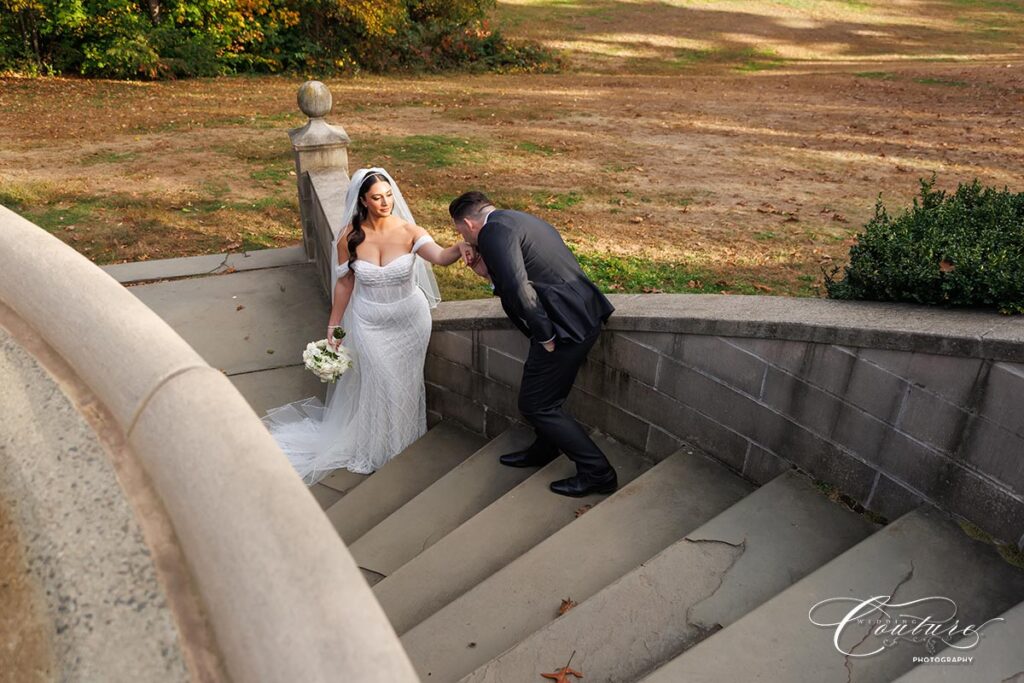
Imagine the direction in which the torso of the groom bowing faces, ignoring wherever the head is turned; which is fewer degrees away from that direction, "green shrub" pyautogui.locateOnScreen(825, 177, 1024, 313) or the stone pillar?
the stone pillar

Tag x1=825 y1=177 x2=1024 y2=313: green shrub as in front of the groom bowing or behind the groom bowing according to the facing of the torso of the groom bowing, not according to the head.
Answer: behind

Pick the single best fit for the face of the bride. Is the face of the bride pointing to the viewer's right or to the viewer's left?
to the viewer's right

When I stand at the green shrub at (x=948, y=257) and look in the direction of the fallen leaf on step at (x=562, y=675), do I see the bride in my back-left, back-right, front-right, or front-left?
front-right

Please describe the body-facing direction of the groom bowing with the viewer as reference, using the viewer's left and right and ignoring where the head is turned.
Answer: facing to the left of the viewer

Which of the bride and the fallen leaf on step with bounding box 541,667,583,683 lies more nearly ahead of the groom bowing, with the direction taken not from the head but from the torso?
the bride

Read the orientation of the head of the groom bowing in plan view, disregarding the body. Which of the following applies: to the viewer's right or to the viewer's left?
to the viewer's left

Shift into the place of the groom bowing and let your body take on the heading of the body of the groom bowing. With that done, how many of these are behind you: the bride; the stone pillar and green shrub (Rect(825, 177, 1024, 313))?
1

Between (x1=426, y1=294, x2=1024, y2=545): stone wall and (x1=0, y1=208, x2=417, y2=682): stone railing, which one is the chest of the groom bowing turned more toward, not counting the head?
the stone railing

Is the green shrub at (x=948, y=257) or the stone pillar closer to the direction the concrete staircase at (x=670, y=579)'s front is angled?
the stone pillar
